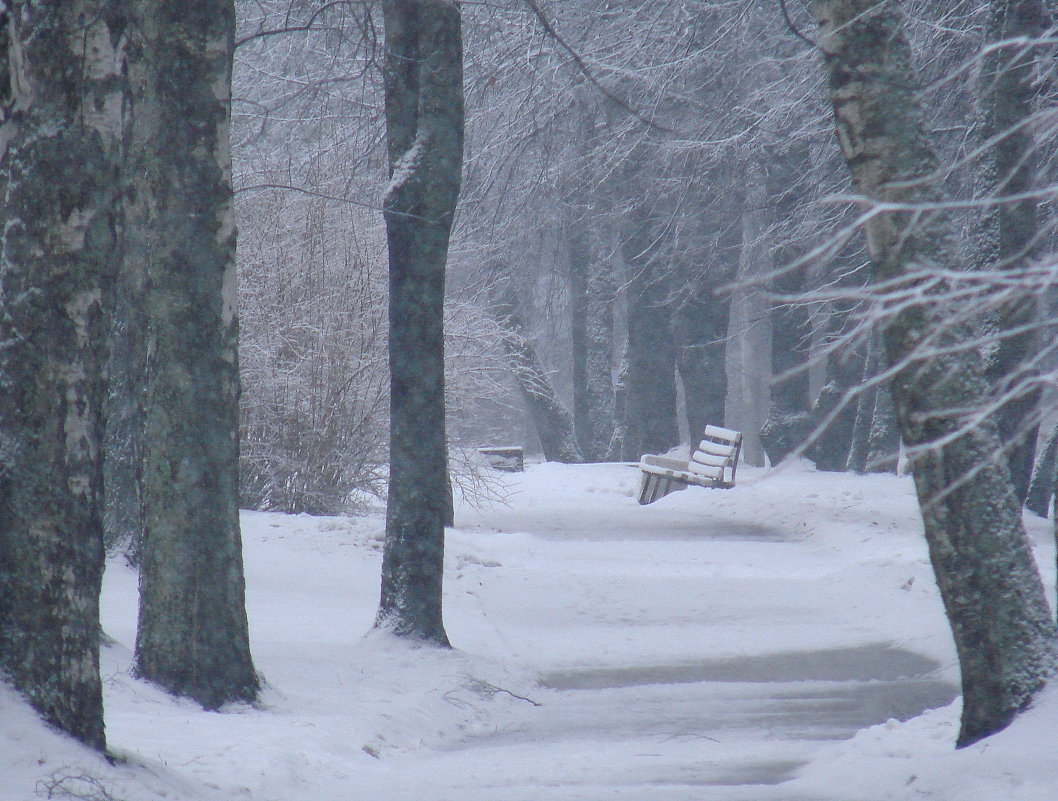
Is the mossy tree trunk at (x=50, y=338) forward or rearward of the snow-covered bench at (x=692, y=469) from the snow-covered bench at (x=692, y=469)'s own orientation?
forward

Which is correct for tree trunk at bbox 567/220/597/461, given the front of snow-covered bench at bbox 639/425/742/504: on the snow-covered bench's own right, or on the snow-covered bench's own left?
on the snow-covered bench's own right

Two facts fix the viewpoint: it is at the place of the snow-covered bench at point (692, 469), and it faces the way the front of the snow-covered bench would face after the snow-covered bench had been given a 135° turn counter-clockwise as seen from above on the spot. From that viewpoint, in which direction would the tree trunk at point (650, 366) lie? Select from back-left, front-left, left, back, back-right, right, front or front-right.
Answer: left

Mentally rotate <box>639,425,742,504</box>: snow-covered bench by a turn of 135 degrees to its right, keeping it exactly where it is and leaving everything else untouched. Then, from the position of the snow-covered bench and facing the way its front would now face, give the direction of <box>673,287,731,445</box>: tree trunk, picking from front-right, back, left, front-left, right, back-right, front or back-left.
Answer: front

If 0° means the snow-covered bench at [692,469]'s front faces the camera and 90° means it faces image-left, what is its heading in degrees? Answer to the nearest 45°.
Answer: approximately 45°

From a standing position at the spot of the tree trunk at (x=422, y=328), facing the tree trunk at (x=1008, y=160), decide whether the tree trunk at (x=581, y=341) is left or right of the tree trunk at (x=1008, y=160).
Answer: left

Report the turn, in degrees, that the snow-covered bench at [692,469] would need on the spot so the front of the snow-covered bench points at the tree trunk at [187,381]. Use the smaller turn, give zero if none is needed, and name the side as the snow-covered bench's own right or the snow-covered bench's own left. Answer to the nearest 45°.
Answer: approximately 45° to the snow-covered bench's own left

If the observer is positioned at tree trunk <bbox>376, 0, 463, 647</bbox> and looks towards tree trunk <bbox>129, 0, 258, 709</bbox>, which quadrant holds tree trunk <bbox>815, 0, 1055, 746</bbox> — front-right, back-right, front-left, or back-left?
front-left

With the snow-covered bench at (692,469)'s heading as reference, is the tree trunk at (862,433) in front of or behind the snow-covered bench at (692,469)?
behind

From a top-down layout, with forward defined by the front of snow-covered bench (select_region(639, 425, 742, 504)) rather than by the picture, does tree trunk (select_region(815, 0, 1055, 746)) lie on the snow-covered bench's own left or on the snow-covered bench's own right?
on the snow-covered bench's own left

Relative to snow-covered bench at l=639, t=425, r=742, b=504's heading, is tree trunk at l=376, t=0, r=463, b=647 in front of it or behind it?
in front
